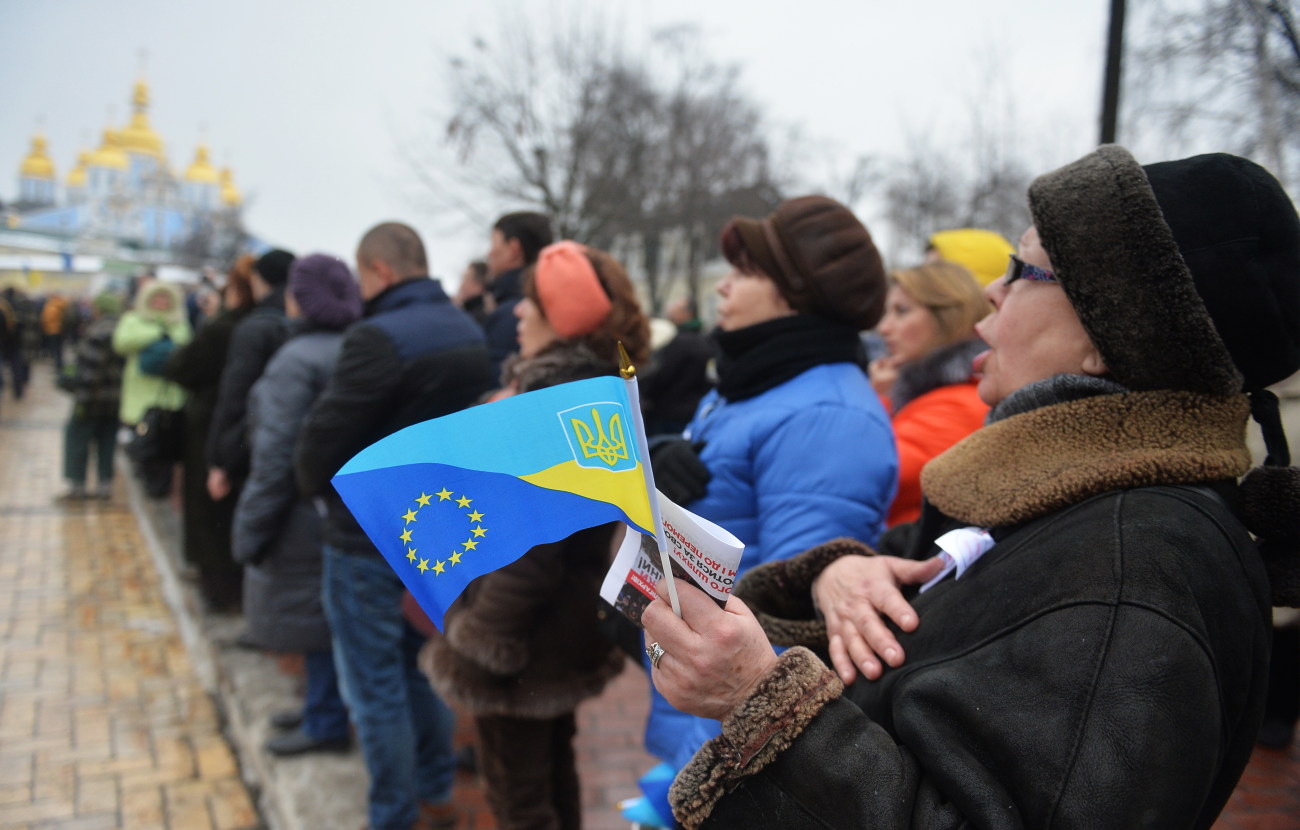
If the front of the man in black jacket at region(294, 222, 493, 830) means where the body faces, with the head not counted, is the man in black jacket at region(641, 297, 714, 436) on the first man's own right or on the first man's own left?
on the first man's own right

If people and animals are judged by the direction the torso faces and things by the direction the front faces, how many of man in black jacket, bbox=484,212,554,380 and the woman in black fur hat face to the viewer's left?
2

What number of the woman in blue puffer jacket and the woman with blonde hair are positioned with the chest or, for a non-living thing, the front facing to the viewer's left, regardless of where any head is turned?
2

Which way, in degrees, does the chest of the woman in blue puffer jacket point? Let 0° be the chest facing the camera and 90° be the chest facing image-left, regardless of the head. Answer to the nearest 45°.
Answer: approximately 90°

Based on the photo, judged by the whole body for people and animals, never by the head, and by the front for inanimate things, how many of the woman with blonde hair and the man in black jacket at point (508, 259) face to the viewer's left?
2

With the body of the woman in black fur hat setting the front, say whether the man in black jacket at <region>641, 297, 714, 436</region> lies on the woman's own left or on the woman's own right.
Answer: on the woman's own right

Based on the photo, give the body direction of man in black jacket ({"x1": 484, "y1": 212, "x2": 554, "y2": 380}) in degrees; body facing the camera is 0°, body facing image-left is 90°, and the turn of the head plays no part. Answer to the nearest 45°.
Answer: approximately 90°

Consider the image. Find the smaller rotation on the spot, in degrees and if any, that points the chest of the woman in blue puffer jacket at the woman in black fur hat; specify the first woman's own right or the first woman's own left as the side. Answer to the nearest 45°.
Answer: approximately 90° to the first woman's own left
